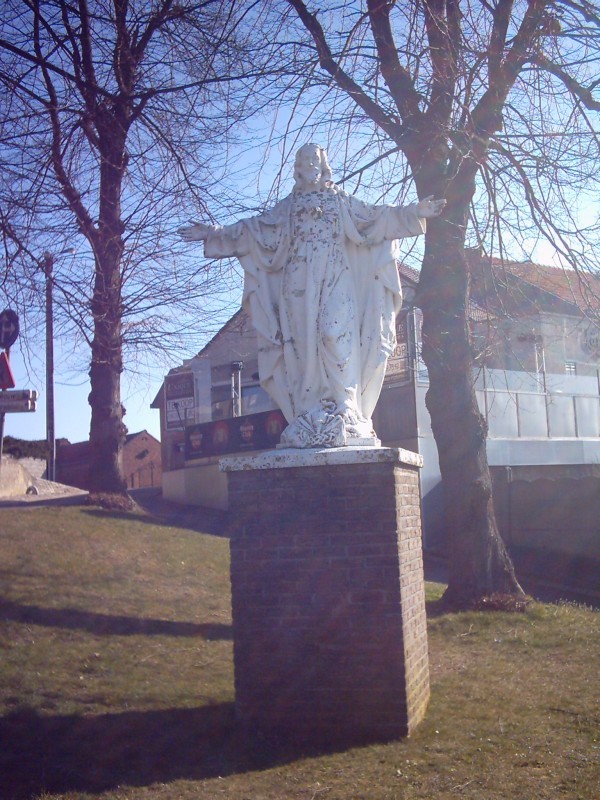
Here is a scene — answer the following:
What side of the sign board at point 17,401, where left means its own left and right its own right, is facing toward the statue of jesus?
front

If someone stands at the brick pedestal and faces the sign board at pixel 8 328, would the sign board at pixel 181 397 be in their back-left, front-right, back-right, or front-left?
front-right

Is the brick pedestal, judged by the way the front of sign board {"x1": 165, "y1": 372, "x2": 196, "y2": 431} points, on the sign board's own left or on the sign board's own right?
on the sign board's own left

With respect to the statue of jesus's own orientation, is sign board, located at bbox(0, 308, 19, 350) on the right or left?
on its right

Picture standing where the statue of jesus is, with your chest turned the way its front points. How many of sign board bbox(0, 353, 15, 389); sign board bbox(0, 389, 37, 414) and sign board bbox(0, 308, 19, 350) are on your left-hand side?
0

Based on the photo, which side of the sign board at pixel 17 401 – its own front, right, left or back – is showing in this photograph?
front

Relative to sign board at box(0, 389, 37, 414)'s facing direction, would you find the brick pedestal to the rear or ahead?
ahead

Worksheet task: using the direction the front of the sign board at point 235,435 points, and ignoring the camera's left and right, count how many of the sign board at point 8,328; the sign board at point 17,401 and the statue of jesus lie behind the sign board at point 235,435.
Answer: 0

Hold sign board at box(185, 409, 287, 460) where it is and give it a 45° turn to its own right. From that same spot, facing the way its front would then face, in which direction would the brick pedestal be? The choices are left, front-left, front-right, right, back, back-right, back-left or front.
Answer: left

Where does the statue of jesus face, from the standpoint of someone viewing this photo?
facing the viewer

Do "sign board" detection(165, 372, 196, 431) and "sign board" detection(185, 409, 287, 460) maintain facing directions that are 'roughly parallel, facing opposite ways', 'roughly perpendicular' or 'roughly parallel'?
roughly parallel

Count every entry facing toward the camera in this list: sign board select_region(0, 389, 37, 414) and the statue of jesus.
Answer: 2

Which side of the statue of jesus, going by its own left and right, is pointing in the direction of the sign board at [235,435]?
back

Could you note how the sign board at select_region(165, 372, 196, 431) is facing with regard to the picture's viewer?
facing the viewer and to the left of the viewer

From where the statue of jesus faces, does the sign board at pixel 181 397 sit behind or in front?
behind
